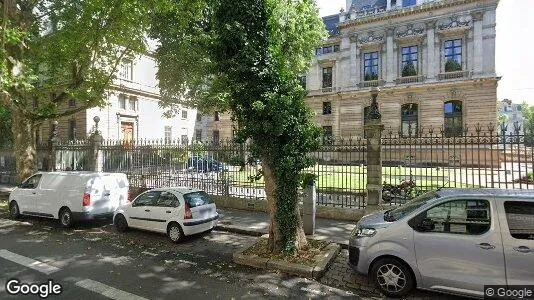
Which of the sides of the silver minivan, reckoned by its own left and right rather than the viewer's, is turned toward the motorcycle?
right

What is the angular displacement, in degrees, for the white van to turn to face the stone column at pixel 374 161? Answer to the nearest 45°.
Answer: approximately 180°

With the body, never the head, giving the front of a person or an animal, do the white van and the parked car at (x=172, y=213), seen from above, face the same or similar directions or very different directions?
same or similar directions

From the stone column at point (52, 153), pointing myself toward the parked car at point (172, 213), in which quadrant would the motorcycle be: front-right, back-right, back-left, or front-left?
front-left

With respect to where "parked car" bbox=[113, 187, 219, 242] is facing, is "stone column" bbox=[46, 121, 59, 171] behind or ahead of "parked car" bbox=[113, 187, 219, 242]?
ahead

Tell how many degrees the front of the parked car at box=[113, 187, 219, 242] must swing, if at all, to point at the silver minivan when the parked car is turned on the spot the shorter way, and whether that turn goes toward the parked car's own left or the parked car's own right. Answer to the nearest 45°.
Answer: approximately 180°

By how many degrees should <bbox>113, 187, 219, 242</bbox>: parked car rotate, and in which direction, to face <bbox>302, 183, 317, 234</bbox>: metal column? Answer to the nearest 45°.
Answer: approximately 135° to its right

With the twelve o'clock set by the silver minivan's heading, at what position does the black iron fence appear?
The black iron fence is roughly at 2 o'clock from the silver minivan.

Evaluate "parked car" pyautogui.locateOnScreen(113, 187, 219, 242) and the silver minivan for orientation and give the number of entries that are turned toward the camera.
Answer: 0

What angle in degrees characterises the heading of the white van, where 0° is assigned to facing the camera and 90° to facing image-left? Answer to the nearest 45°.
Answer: approximately 135°

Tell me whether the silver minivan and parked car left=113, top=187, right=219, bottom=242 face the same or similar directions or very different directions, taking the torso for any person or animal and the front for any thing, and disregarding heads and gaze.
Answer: same or similar directions

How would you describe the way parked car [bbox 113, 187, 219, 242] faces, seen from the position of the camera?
facing away from the viewer and to the left of the viewer

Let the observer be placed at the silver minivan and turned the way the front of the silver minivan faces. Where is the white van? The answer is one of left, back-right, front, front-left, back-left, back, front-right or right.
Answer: front

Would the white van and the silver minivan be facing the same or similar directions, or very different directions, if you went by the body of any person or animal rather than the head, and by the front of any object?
same or similar directions

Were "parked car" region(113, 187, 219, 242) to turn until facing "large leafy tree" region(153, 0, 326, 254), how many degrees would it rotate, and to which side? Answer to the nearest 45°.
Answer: approximately 180°

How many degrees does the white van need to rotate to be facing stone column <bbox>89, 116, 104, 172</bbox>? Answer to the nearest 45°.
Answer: approximately 45° to its right

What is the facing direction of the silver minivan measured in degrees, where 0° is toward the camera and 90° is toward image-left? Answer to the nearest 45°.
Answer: approximately 90°
